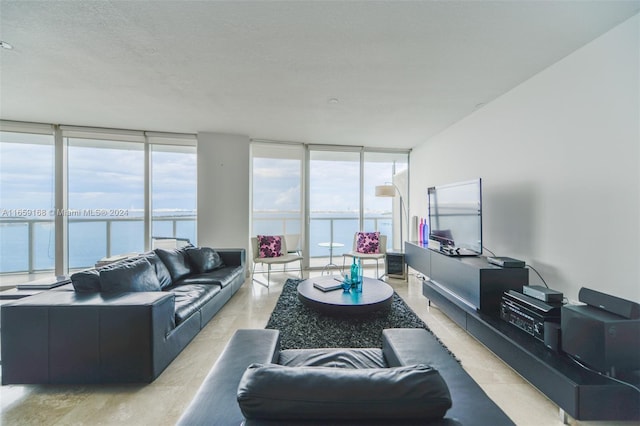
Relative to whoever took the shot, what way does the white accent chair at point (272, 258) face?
facing the viewer and to the right of the viewer

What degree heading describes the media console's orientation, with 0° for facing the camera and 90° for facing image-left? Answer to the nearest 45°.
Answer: approximately 45°

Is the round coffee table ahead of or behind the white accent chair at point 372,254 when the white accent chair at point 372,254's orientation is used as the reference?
ahead

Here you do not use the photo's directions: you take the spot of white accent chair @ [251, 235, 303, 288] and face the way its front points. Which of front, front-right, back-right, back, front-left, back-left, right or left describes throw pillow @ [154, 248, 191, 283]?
right

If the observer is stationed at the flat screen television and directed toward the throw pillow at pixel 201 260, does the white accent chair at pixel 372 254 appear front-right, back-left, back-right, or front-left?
front-right

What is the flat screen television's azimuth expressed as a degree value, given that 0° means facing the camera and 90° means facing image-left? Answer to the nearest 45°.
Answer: approximately 45°

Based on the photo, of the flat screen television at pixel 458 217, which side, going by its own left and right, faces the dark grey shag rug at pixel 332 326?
front

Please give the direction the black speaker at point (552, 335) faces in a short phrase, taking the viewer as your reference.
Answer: facing the viewer and to the left of the viewer

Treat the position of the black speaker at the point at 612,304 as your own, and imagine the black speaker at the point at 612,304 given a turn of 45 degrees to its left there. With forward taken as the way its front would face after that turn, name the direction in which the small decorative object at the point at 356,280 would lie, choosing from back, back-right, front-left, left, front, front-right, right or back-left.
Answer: right

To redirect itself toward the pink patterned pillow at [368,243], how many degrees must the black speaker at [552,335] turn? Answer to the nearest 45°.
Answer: approximately 90° to its right

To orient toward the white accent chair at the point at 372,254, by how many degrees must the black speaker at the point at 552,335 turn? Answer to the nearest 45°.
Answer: approximately 90° to its right

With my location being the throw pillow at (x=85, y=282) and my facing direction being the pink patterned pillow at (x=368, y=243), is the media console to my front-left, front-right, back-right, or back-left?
front-right

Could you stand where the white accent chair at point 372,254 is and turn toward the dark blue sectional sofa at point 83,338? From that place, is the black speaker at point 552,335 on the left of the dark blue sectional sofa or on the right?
left
